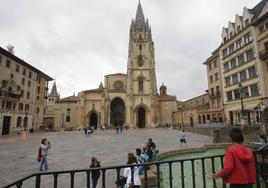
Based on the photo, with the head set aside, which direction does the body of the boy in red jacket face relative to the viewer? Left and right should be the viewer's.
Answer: facing away from the viewer and to the left of the viewer

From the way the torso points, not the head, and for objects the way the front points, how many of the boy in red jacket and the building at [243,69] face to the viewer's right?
0

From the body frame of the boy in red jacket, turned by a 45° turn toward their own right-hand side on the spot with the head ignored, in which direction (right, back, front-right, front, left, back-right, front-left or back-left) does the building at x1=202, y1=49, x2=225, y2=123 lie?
front

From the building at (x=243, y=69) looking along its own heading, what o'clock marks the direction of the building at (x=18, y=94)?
the building at (x=18, y=94) is roughly at 1 o'clock from the building at (x=243, y=69).

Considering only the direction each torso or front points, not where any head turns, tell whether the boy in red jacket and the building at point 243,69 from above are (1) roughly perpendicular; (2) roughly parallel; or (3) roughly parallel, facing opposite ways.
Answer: roughly perpendicular

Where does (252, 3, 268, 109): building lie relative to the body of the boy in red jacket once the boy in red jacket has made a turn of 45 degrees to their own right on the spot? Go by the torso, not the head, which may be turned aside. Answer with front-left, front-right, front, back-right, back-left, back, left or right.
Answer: front

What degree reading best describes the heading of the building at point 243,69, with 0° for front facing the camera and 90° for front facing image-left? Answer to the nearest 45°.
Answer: approximately 45°

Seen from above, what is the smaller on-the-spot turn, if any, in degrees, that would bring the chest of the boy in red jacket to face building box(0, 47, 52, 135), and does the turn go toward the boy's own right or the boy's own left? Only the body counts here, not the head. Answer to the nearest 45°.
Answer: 0° — they already face it
